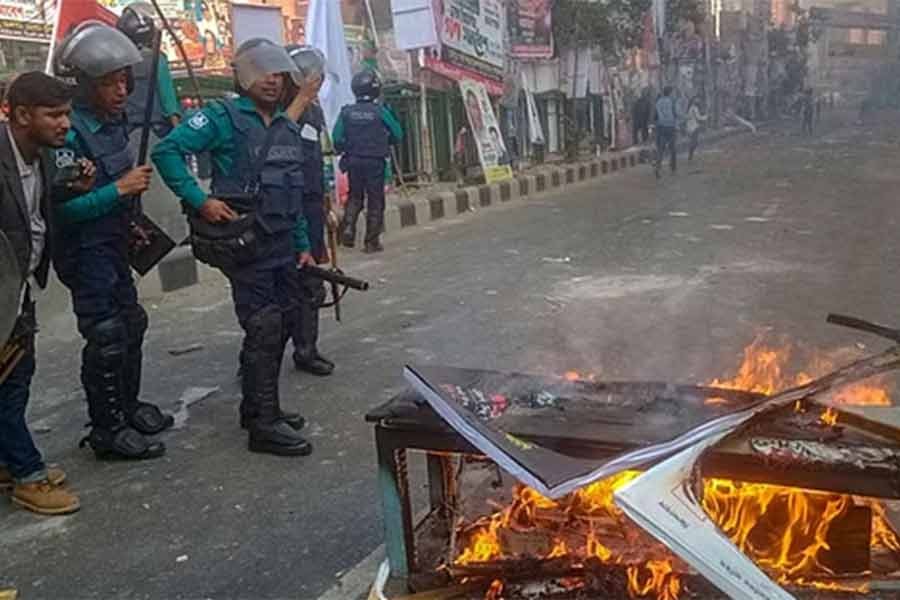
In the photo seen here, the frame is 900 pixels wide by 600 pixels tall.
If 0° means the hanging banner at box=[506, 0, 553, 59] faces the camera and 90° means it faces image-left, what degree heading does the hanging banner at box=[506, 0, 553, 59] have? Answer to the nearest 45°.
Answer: approximately 0°

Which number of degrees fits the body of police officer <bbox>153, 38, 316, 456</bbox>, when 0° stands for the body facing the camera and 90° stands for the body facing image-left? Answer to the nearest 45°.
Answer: approximately 315°

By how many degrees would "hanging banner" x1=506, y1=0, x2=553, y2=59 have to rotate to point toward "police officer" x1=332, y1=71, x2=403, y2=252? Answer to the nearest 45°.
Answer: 0° — it already faces them
